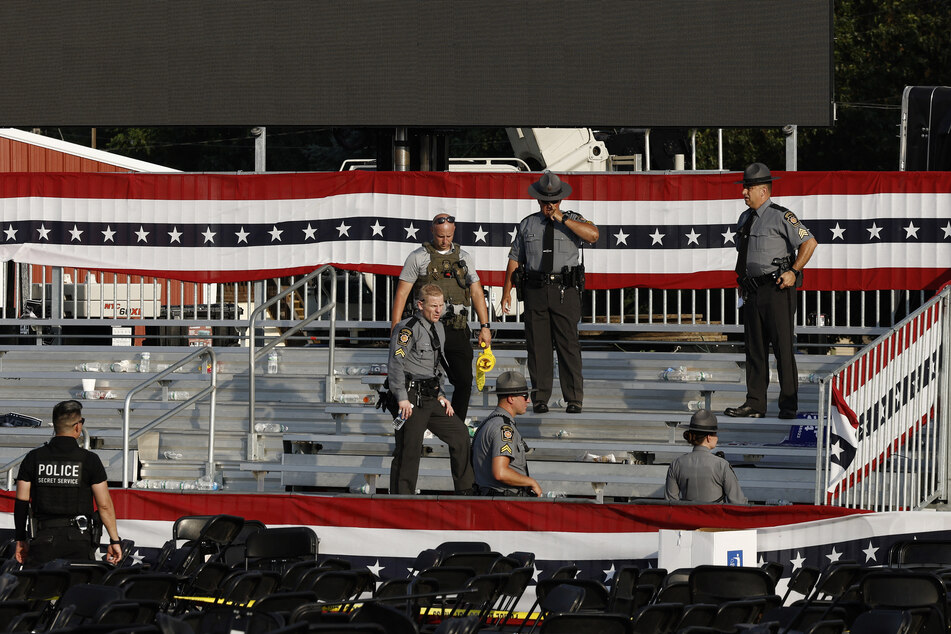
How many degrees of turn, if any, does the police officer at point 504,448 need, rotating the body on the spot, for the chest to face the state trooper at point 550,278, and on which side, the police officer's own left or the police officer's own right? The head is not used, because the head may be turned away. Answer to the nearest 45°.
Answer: approximately 90° to the police officer's own left

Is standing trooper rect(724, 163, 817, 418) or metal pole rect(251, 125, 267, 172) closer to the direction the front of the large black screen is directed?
the standing trooper

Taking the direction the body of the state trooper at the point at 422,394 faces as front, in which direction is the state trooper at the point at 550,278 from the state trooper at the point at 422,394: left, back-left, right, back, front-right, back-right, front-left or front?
left

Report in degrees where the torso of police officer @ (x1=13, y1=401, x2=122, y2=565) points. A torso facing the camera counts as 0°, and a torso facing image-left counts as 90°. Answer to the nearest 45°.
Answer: approximately 180°

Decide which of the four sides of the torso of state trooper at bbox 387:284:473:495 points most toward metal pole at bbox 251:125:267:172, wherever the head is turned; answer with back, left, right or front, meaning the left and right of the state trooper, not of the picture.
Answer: back

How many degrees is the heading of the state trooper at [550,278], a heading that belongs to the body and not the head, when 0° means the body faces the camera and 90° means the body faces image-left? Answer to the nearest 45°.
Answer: approximately 0°
